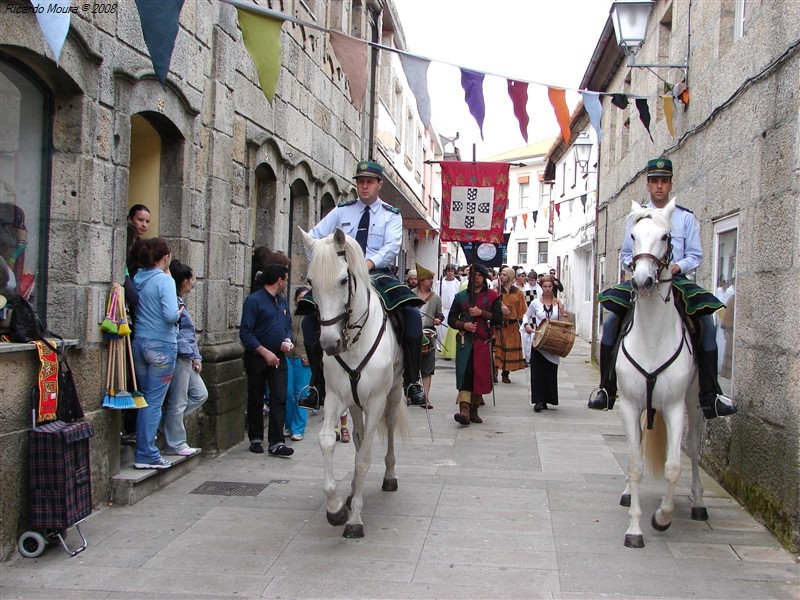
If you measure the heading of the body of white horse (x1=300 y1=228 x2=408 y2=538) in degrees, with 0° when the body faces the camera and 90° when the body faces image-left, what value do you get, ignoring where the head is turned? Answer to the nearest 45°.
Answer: approximately 45°

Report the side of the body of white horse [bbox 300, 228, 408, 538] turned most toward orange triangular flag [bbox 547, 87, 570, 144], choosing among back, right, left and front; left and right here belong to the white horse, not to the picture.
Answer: back

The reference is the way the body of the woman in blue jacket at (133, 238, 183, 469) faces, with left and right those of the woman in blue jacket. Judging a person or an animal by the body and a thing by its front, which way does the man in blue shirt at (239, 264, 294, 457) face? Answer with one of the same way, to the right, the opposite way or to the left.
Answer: to the right

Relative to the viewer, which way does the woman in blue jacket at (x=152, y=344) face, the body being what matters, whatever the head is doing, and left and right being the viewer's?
facing away from the viewer and to the right of the viewer
